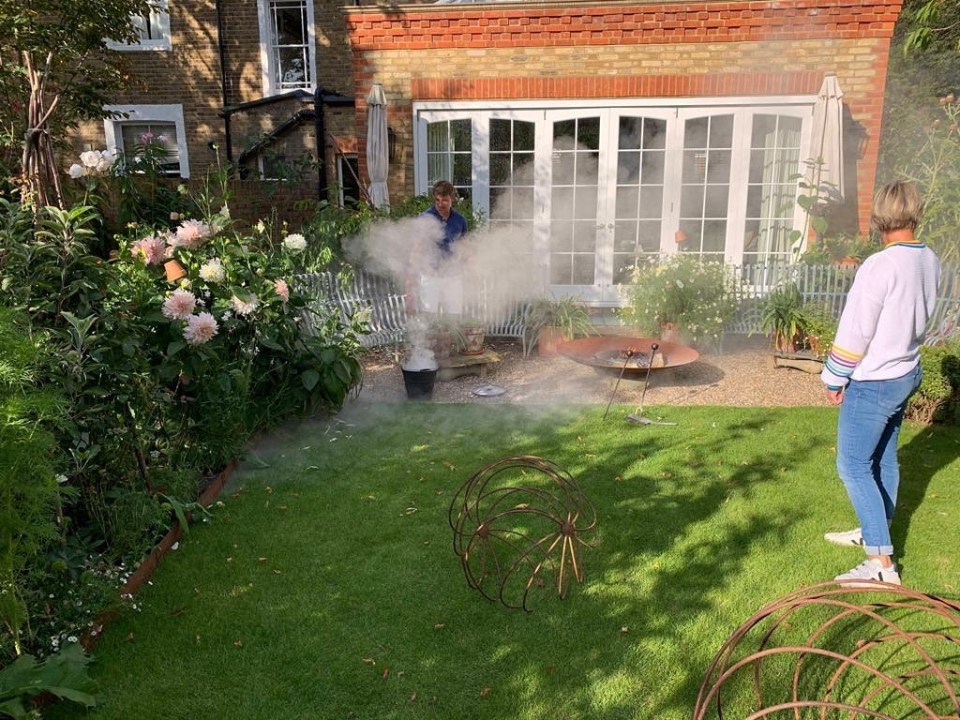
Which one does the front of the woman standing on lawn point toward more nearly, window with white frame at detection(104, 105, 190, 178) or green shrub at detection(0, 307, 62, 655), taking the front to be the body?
the window with white frame

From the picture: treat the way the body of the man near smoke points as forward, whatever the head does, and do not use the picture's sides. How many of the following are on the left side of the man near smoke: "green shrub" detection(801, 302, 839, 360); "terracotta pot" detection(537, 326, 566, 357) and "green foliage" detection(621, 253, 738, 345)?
3

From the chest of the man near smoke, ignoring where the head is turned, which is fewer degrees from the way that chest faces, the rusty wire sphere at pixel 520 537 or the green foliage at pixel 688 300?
the rusty wire sphere

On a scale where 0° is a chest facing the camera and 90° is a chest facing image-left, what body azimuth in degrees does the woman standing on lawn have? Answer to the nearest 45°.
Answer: approximately 135°

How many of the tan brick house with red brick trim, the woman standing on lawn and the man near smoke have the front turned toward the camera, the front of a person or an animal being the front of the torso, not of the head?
2

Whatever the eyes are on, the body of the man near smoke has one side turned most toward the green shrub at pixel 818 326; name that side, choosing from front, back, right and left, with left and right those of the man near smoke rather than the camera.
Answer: left

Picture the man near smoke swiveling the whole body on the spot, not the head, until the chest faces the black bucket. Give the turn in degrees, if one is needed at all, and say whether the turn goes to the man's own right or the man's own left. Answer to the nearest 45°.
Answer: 0° — they already face it

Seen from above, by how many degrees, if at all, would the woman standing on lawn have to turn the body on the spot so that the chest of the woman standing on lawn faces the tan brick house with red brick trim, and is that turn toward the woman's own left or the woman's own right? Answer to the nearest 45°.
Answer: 0° — they already face it

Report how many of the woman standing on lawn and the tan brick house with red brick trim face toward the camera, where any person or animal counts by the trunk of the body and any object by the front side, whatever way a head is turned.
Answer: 1

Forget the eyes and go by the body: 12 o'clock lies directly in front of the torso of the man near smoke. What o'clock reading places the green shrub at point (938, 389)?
The green shrub is roughly at 10 o'clock from the man near smoke.

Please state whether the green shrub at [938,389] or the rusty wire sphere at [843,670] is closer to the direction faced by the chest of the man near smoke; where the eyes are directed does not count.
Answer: the rusty wire sphere

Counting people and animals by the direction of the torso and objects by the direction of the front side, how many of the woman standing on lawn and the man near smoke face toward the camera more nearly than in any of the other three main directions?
1

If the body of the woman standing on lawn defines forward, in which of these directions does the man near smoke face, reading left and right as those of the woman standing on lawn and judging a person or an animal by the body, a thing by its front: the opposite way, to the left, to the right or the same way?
the opposite way

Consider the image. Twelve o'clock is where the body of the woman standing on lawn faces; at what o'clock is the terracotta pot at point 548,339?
The terracotta pot is roughly at 12 o'clock from the woman standing on lawn.

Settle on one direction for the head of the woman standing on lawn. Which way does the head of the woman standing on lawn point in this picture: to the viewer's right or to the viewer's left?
to the viewer's left
